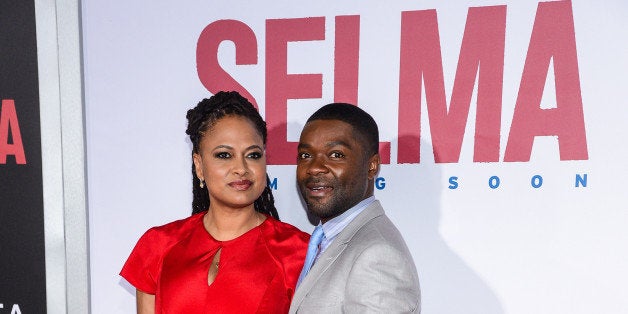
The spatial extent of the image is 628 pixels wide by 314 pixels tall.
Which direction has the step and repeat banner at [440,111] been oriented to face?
toward the camera

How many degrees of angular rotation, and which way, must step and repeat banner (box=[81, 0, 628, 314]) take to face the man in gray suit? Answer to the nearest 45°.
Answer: approximately 45° to its right

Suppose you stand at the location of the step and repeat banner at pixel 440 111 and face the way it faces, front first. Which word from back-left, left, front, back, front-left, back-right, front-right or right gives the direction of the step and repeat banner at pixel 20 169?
right

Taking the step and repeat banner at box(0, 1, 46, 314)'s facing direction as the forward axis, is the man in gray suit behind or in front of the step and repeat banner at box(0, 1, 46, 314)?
in front

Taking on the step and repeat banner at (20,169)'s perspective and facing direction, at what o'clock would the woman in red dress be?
The woman in red dress is roughly at 11 o'clock from the step and repeat banner.

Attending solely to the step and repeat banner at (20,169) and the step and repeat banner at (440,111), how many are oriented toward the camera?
2

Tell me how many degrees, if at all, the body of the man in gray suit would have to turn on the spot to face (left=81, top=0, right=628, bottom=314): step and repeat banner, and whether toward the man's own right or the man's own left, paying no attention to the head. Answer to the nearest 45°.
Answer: approximately 180°
